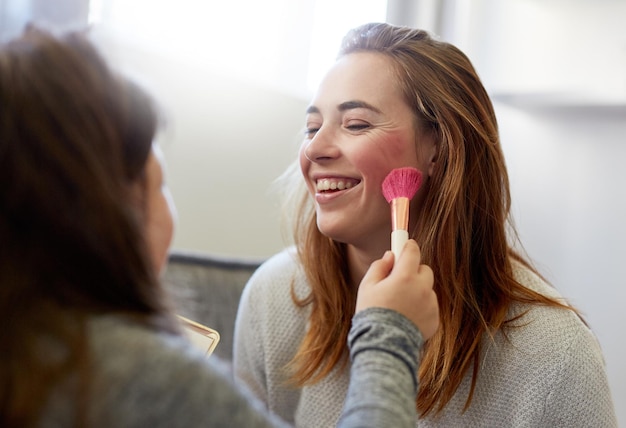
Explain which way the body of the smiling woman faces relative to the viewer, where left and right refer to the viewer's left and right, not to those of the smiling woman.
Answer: facing the viewer and to the left of the viewer
